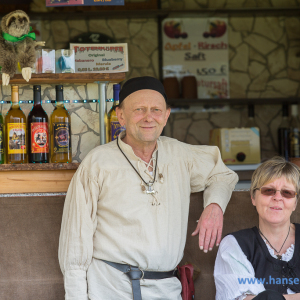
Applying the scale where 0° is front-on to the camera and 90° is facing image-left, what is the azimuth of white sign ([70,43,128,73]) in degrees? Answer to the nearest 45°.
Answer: approximately 0°

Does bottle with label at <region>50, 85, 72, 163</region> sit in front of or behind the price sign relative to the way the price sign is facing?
in front

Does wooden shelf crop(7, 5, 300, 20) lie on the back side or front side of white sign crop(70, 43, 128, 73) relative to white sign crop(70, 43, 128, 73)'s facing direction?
on the back side

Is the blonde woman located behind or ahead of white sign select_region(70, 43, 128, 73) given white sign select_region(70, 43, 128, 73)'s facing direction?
ahead

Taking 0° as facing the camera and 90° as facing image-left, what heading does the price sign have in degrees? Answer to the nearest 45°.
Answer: approximately 0°

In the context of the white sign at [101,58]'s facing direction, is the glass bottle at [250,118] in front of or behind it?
behind

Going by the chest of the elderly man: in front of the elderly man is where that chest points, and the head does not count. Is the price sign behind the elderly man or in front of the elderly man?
behind
